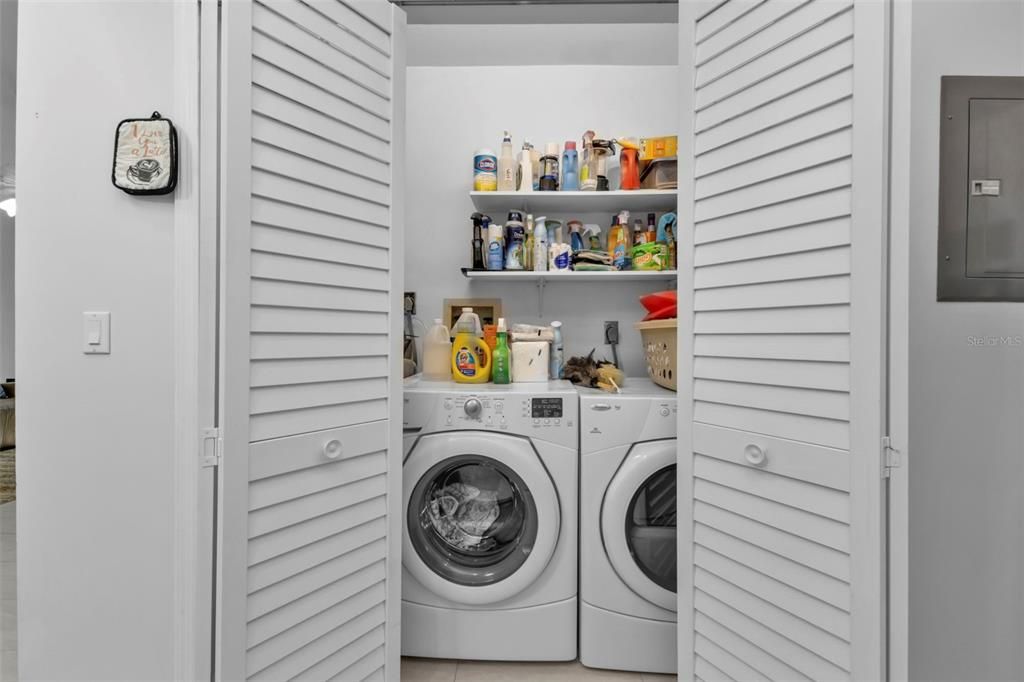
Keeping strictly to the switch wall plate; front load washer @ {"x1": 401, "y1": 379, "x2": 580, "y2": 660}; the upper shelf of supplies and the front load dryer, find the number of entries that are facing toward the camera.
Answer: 4

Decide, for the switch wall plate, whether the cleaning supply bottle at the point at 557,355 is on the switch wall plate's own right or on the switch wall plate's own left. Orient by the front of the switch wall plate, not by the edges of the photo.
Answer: on the switch wall plate's own left

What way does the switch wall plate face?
toward the camera

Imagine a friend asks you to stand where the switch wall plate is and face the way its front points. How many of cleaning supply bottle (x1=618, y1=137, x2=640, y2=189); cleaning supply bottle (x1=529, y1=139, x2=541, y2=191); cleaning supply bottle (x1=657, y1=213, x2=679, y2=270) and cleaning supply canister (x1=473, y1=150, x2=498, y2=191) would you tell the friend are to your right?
0

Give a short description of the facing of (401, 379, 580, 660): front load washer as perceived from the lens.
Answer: facing the viewer

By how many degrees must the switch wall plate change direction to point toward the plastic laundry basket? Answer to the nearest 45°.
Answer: approximately 90° to its left

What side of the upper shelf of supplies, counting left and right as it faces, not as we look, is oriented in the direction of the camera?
front

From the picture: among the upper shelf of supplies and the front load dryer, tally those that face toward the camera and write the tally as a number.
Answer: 2
